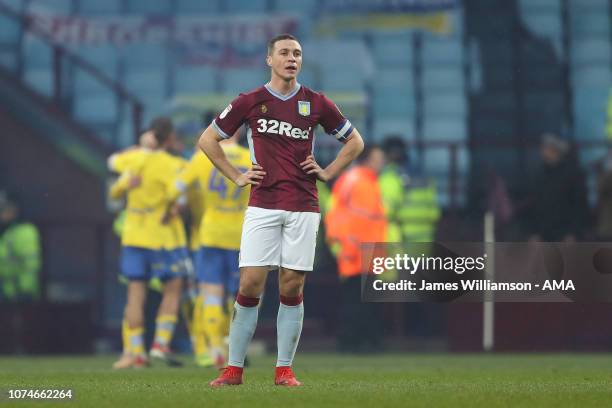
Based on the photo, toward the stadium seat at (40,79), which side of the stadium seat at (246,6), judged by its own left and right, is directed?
right

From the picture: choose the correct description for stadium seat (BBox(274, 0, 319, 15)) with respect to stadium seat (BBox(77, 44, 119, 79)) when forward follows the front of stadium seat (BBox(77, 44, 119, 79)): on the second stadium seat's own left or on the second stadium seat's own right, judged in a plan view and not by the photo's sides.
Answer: on the second stadium seat's own left

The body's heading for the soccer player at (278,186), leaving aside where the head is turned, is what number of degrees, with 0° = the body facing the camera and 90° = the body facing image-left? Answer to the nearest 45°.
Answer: approximately 0°

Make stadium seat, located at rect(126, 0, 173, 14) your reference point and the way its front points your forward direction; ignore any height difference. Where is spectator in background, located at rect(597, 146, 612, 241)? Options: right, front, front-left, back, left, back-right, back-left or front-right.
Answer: front-left

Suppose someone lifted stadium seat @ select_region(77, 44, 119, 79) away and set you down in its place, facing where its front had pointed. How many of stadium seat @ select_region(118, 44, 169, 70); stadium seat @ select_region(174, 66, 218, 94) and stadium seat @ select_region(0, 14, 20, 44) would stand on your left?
2

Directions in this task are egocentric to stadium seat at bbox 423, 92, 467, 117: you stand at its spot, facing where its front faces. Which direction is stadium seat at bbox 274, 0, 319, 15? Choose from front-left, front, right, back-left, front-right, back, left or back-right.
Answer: right

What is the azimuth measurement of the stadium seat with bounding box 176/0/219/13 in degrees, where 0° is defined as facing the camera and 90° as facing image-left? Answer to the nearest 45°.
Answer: approximately 0°
